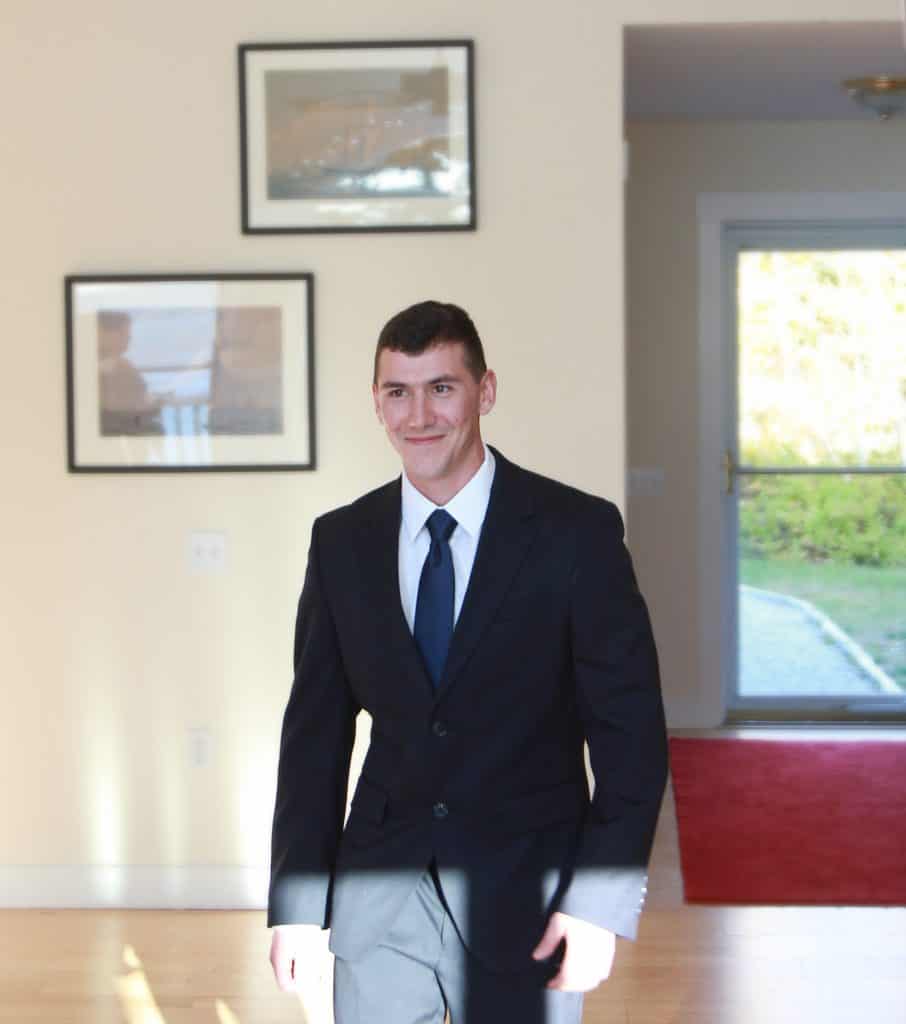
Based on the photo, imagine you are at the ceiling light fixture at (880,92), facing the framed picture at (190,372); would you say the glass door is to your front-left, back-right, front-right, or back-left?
back-right

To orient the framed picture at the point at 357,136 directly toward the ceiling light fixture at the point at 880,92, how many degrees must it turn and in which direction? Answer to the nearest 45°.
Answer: approximately 135° to its left

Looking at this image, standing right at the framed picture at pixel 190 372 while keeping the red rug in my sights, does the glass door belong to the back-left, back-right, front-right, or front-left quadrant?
front-left

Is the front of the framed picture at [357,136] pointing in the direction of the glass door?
no

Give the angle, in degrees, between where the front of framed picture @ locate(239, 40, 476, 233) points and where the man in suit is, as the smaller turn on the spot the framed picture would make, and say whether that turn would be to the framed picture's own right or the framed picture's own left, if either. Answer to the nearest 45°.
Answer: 0° — it already faces them

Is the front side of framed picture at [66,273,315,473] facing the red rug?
no

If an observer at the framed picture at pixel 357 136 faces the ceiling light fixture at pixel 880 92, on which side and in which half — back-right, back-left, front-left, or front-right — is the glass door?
front-left

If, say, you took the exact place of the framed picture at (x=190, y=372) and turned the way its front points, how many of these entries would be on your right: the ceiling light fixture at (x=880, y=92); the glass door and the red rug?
0

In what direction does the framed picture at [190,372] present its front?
toward the camera

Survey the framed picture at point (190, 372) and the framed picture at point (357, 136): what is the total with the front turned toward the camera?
2

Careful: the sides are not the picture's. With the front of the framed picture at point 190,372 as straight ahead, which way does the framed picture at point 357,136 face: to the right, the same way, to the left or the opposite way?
the same way

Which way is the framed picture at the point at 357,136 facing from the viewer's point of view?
toward the camera

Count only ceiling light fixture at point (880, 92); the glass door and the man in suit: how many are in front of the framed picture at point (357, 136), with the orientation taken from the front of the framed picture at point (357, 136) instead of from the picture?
1

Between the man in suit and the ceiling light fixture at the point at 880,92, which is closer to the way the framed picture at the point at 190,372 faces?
the man in suit
